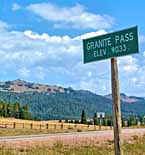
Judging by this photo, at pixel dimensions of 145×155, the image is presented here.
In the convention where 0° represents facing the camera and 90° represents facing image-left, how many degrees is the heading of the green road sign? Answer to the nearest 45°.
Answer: approximately 45°
